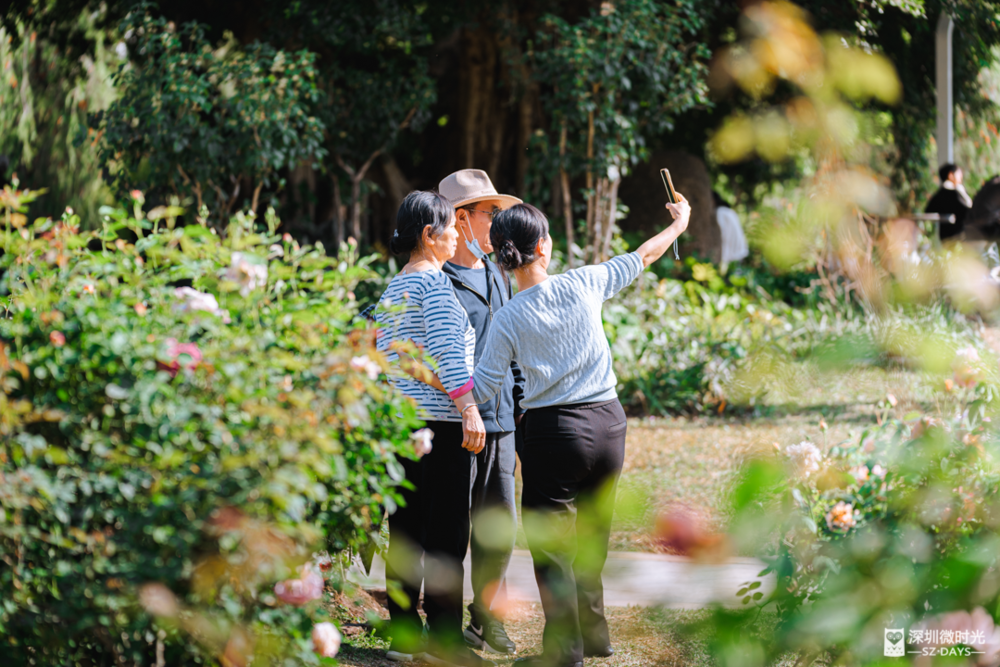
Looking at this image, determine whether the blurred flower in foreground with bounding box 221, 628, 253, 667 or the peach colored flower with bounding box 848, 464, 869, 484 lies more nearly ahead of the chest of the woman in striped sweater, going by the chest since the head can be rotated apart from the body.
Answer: the peach colored flower

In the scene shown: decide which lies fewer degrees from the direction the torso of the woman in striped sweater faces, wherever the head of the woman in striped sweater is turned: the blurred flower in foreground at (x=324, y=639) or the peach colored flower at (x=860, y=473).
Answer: the peach colored flower

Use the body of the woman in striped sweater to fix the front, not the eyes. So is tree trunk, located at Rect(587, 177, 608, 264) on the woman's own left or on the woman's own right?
on the woman's own left

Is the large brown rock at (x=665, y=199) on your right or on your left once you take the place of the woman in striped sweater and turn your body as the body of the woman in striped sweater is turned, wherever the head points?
on your left

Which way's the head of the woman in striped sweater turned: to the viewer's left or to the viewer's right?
to the viewer's right

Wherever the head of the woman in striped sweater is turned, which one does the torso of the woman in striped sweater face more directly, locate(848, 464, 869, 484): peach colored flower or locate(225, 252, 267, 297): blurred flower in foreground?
the peach colored flower

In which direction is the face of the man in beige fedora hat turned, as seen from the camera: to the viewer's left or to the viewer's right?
to the viewer's right

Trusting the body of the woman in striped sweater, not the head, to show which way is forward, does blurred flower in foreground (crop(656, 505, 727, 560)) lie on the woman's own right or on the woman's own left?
on the woman's own right

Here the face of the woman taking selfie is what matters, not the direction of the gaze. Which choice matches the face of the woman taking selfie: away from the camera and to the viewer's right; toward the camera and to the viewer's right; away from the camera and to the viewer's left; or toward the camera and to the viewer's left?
away from the camera and to the viewer's right

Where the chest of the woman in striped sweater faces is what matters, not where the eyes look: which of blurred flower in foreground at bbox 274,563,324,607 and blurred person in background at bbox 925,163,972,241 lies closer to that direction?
the blurred person in background
